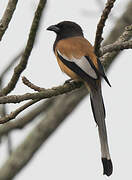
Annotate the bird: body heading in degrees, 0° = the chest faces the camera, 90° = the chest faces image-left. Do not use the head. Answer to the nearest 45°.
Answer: approximately 135°

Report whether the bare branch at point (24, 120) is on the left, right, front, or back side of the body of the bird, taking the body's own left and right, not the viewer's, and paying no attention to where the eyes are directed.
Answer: front
